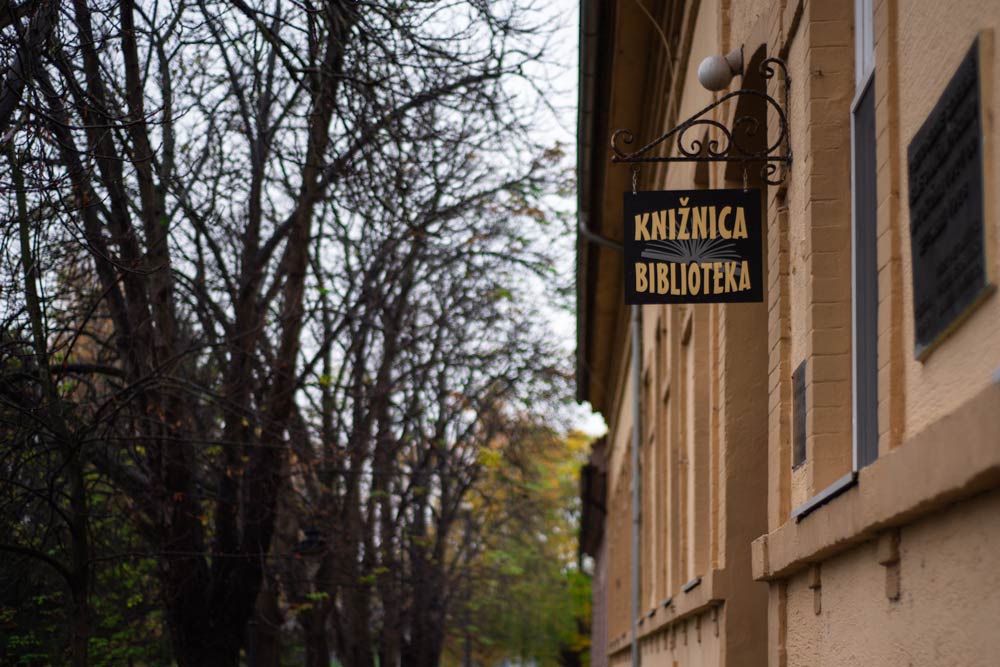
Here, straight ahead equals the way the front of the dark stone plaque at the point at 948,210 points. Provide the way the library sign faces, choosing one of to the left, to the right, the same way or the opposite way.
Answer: to the left

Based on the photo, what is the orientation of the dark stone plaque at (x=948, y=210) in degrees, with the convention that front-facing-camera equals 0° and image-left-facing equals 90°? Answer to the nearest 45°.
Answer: approximately 90°

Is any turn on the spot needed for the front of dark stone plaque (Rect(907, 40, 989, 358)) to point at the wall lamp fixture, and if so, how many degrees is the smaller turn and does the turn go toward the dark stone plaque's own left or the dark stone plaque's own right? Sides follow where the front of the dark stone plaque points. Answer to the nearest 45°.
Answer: approximately 90° to the dark stone plaque's own right

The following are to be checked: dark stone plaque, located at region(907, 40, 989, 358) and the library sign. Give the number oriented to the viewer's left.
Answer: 1

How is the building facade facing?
to the viewer's left
